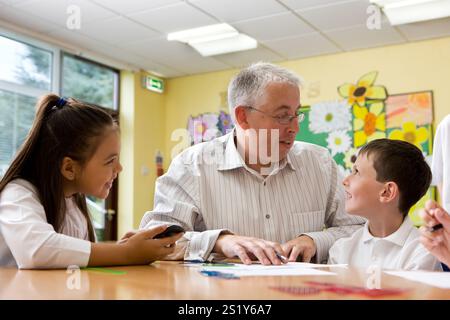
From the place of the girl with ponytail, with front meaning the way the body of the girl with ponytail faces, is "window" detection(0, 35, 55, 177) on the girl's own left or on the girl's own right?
on the girl's own left

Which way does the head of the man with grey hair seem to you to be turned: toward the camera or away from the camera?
toward the camera

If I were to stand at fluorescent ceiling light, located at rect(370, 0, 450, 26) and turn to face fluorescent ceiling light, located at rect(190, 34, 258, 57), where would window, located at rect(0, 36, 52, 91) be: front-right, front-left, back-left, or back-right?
front-left

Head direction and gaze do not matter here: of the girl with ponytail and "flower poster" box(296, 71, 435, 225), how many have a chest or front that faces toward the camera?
1

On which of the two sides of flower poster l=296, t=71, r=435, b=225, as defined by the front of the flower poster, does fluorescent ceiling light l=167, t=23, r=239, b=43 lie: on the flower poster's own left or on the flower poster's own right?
on the flower poster's own right

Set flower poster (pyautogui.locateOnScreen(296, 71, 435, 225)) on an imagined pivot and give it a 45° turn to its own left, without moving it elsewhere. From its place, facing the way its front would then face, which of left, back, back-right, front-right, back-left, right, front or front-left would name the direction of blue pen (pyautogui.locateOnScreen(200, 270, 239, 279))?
front-right

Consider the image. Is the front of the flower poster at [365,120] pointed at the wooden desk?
yes

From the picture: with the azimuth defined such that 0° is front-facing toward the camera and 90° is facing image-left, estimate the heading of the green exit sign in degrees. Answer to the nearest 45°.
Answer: approximately 315°

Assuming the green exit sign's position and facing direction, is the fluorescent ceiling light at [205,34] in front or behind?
in front

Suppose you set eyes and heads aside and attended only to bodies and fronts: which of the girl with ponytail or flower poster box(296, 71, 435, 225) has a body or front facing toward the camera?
the flower poster

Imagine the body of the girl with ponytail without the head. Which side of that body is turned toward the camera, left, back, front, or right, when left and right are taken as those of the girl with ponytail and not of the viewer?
right

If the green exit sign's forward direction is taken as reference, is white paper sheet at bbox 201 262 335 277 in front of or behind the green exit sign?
in front

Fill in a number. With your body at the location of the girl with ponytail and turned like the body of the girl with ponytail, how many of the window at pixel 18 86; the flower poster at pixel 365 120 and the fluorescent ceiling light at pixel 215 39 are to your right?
0

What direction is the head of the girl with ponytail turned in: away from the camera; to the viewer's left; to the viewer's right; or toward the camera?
to the viewer's right

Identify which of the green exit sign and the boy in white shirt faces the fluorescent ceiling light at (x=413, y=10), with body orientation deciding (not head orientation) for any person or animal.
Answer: the green exit sign

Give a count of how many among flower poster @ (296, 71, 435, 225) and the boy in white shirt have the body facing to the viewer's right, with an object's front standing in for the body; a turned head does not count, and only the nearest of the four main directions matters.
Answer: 0

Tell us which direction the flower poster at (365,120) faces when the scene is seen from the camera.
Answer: facing the viewer

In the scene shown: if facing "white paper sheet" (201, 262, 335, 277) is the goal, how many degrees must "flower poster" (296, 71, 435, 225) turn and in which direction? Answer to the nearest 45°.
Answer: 0° — it already faces it
